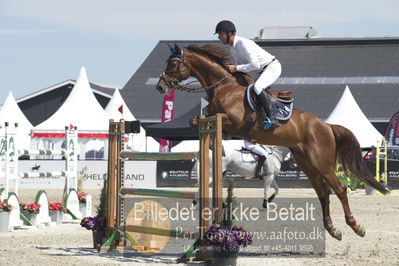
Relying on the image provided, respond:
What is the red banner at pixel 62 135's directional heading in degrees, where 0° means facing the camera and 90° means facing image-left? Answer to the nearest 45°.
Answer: approximately 0°

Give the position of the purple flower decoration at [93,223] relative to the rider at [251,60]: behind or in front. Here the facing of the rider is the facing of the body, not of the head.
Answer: in front

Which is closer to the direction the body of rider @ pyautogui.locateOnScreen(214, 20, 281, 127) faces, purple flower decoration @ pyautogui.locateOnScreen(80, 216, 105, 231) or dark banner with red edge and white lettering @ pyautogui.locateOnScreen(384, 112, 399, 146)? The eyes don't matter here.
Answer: the purple flower decoration

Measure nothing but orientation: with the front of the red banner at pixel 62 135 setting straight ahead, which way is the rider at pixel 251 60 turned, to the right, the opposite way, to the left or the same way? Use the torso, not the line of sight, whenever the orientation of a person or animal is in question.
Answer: to the right

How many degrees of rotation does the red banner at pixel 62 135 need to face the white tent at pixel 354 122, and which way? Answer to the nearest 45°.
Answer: approximately 90° to its left

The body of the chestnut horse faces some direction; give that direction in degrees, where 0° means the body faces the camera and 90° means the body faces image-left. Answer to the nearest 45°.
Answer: approximately 90°

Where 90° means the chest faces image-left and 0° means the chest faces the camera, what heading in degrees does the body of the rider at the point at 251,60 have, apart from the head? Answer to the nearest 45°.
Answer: approximately 90°

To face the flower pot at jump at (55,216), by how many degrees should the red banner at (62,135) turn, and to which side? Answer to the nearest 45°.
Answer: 0° — it already faces it
